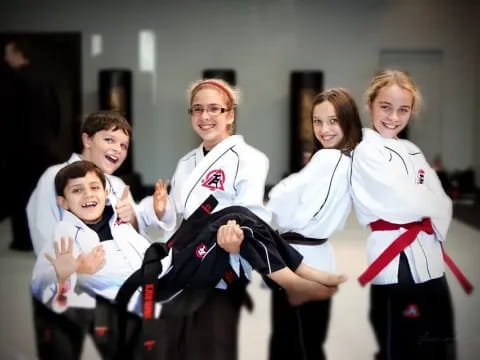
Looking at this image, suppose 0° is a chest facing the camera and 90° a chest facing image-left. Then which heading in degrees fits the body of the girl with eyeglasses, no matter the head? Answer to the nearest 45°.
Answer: approximately 45°
